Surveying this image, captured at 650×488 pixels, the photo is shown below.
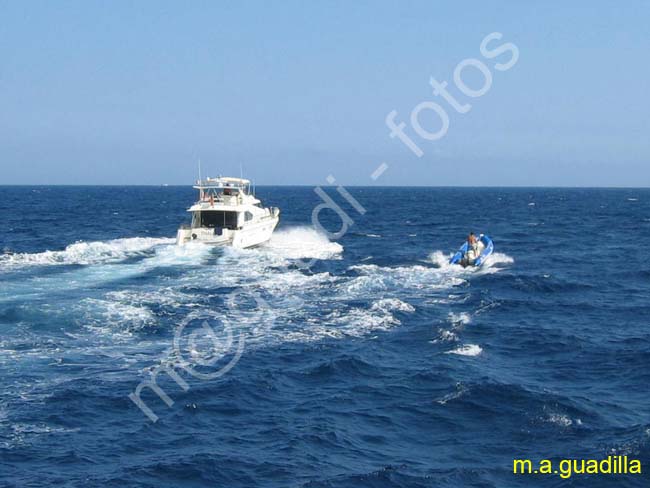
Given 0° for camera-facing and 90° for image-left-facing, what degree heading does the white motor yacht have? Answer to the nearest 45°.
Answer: approximately 225°
